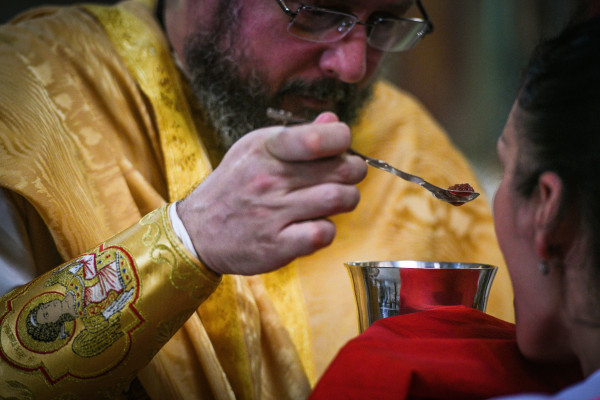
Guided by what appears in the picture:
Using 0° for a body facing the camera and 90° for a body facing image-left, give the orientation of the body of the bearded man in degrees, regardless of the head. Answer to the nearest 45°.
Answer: approximately 315°

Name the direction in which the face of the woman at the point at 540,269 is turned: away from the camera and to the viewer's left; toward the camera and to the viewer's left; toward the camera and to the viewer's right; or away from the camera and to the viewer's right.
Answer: away from the camera and to the viewer's left
